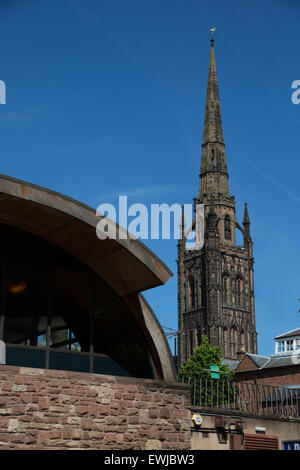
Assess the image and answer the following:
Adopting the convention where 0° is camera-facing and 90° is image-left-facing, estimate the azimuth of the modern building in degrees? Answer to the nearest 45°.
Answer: approximately 0°

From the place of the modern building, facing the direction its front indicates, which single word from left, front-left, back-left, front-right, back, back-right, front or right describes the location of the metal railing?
back-left
